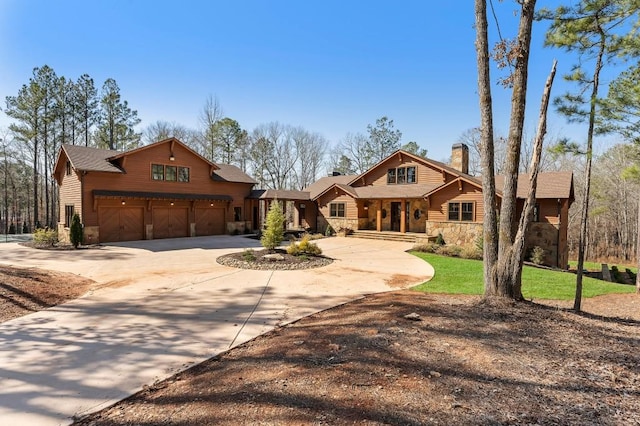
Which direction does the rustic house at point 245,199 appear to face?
toward the camera

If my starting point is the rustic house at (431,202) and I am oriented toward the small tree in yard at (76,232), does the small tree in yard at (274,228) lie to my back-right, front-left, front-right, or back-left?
front-left

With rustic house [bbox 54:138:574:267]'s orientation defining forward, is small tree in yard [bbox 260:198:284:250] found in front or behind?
in front

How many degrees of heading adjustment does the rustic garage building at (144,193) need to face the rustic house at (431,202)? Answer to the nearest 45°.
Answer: approximately 45° to its left

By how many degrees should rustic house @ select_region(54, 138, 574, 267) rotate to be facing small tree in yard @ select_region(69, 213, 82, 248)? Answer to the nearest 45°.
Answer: approximately 45° to its right

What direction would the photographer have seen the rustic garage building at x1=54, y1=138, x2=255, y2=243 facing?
facing the viewer and to the right of the viewer

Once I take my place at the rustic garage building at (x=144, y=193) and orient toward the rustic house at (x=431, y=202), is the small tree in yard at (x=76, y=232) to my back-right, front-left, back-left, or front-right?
back-right
